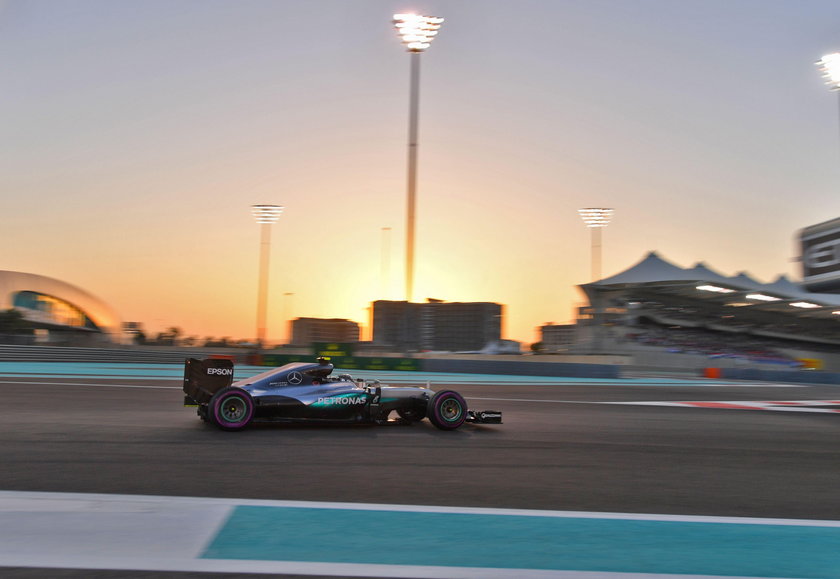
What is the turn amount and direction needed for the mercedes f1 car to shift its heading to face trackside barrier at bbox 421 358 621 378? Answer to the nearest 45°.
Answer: approximately 90° to its left

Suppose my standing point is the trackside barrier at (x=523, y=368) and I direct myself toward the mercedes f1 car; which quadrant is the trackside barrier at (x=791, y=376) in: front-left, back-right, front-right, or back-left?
back-left

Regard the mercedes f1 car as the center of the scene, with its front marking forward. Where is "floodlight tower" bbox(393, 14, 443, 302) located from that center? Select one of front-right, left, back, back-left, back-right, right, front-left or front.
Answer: left

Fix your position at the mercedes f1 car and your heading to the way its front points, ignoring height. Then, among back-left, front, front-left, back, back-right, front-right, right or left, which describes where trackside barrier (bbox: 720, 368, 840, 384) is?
front-left

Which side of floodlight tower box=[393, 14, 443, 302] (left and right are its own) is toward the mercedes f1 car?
front

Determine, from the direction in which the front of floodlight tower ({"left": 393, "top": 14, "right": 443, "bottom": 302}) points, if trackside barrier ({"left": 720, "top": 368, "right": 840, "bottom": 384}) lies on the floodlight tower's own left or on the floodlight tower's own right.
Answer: on the floodlight tower's own left

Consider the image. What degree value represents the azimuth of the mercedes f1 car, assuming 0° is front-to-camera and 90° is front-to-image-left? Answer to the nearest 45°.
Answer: approximately 270°

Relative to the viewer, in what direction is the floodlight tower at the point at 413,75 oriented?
toward the camera

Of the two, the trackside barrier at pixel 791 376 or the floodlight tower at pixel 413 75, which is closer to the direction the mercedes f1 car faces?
the trackside barrier

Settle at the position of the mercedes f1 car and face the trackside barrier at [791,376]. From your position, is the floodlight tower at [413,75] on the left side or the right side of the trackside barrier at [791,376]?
left
